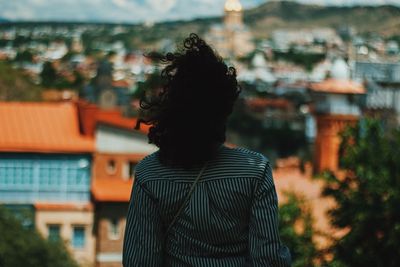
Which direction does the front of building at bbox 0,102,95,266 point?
toward the camera

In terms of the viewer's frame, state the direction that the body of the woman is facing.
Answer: away from the camera

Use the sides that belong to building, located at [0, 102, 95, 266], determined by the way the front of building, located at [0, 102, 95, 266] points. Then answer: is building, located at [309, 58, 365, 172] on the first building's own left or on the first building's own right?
on the first building's own left

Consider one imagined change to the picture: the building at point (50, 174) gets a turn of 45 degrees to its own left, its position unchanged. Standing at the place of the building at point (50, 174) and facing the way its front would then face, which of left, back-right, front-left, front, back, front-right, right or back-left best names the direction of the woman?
front-right

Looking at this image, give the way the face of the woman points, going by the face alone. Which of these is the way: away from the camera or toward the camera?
away from the camera

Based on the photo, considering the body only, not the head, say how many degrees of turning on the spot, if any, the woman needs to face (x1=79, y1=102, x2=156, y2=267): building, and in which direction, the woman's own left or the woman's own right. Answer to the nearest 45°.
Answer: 0° — they already face it

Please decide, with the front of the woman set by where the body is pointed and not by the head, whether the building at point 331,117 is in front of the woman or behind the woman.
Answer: in front
